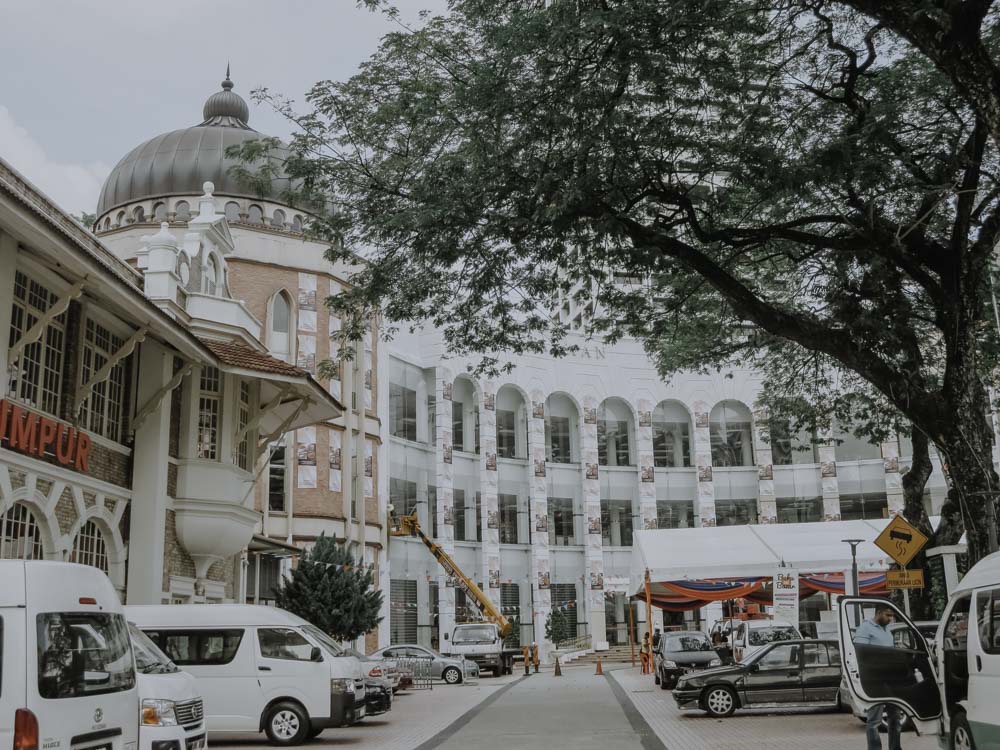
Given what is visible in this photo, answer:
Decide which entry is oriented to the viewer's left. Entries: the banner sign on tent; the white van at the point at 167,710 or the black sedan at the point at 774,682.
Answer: the black sedan

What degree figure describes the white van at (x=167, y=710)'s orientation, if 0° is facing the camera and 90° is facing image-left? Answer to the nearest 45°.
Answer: approximately 315°

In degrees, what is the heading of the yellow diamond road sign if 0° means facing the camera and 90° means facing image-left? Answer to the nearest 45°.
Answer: approximately 0°

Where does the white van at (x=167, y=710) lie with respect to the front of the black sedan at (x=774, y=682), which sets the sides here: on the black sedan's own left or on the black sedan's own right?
on the black sedan's own left

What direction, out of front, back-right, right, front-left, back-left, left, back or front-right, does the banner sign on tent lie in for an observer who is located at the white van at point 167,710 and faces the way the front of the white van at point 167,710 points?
left

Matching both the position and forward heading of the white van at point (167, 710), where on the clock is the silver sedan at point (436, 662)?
The silver sedan is roughly at 8 o'clock from the white van.

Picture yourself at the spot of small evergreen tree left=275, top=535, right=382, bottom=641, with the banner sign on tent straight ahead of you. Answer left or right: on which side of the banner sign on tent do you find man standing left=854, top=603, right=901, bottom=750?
right
